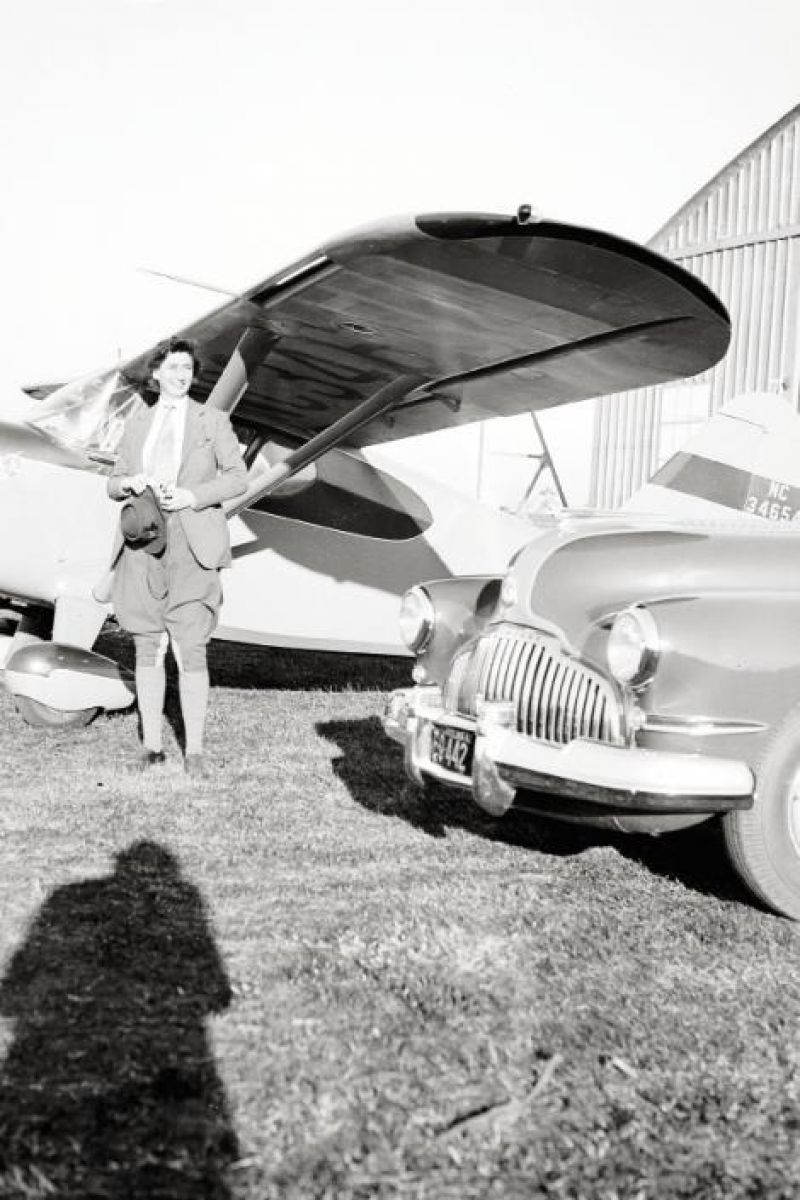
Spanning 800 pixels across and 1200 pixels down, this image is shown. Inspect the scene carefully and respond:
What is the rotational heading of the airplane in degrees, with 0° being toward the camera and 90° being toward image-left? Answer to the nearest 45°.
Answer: approximately 45°

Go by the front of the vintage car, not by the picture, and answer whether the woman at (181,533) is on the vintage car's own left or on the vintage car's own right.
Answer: on the vintage car's own right

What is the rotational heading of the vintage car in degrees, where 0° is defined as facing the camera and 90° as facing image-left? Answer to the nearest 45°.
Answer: approximately 45°

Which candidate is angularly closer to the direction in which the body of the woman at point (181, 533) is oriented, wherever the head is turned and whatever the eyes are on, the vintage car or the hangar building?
the vintage car

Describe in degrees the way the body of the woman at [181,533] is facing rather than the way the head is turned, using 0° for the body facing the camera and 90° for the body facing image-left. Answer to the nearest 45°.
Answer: approximately 0°

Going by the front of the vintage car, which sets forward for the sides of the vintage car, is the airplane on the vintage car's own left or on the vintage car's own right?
on the vintage car's own right

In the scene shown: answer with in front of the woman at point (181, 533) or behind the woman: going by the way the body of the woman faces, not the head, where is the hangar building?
behind
